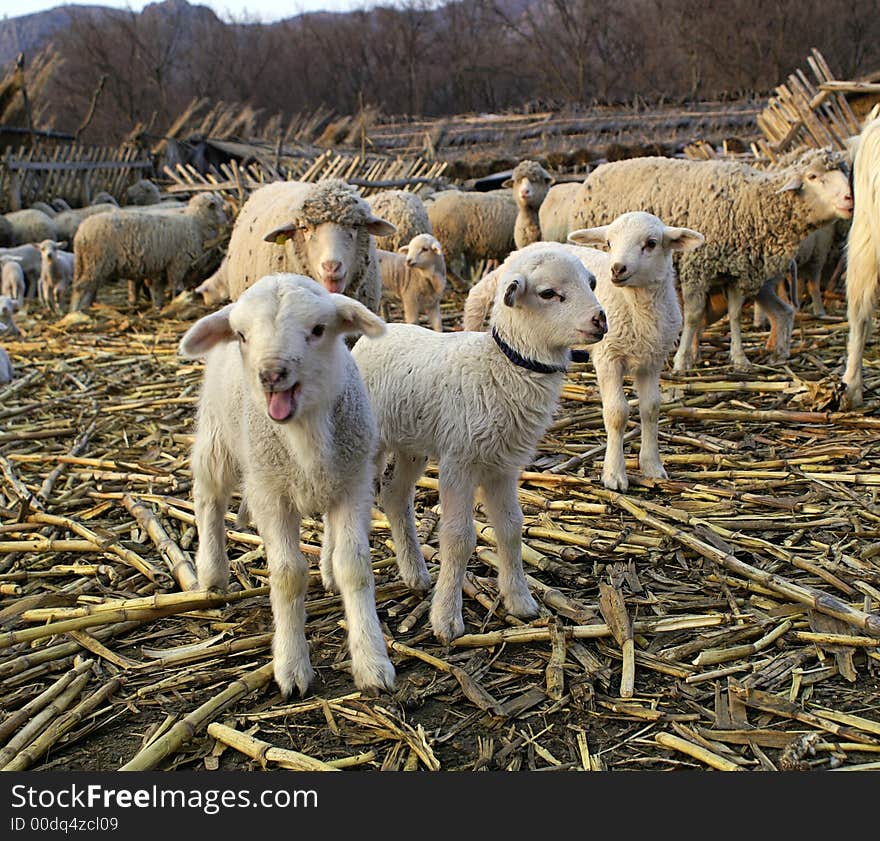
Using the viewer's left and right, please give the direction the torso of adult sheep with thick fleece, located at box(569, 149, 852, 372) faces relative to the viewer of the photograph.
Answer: facing to the right of the viewer

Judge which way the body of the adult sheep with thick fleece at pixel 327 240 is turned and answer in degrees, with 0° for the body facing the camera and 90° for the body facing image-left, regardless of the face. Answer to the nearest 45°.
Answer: approximately 315°

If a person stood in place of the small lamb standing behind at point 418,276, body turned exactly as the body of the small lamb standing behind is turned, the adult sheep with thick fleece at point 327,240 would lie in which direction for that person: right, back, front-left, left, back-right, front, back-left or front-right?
front-right

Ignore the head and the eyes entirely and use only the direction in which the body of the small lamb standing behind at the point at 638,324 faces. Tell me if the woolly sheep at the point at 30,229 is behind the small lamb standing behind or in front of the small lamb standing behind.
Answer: behind

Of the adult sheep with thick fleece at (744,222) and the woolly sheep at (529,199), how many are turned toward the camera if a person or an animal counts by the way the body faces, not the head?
1

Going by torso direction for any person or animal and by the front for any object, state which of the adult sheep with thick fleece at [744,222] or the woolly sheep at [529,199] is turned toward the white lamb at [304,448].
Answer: the woolly sheep

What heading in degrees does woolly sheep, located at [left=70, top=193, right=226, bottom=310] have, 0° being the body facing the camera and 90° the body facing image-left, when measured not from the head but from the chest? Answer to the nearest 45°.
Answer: approximately 270°
